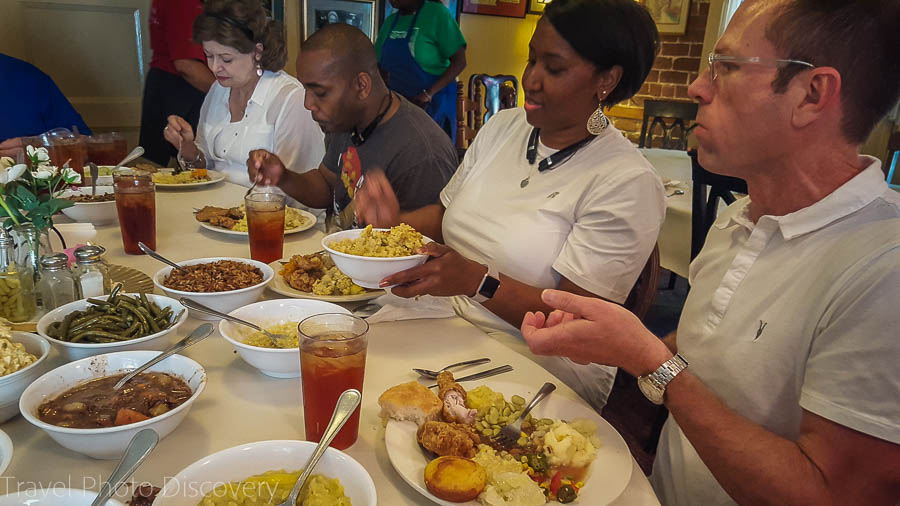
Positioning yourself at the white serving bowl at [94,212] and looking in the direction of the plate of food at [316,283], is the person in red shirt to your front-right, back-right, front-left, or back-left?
back-left

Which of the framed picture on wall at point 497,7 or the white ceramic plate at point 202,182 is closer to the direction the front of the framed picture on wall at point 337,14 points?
the white ceramic plate

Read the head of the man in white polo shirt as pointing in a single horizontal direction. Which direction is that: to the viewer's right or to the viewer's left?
to the viewer's left

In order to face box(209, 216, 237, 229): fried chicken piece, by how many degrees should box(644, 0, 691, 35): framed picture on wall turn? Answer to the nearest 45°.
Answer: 0° — it already faces it

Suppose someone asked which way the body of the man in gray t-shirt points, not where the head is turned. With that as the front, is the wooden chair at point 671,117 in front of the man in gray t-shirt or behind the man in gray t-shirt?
behind

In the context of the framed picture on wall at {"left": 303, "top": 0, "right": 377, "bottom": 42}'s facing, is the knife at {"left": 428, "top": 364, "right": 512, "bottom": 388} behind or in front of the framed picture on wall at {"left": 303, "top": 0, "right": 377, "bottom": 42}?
in front

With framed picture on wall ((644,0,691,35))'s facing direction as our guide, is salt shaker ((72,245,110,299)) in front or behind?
in front

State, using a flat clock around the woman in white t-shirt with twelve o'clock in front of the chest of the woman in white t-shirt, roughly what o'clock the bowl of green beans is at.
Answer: The bowl of green beans is roughly at 12 o'clock from the woman in white t-shirt.

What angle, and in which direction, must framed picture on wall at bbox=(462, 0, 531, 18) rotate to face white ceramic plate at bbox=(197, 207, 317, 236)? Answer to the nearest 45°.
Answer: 0° — it already faces it

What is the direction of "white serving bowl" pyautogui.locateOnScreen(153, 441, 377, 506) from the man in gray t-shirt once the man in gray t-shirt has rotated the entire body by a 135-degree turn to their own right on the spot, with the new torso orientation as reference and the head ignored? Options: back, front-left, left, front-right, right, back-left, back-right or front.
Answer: back

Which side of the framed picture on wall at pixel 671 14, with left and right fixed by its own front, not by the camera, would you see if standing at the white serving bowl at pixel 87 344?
front

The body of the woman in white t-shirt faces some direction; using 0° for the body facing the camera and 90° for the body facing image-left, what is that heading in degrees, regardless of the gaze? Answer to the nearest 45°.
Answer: approximately 45°

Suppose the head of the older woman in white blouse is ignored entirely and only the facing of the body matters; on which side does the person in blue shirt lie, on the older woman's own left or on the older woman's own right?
on the older woman's own right
